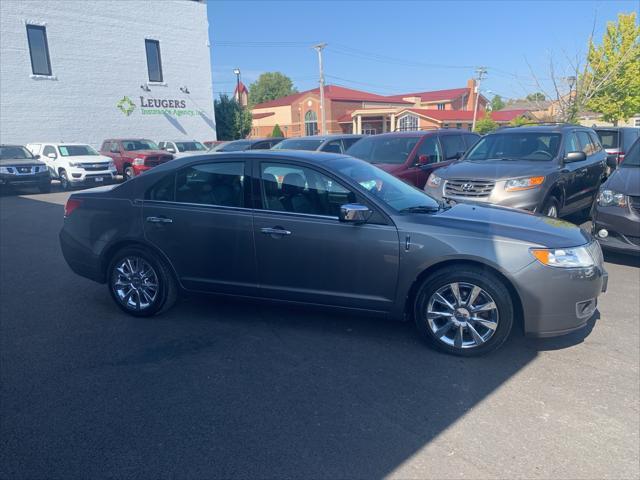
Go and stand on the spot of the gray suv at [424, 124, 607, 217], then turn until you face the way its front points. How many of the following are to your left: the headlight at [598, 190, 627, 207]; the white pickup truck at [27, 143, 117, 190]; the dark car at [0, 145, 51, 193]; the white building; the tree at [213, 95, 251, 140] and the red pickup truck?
1

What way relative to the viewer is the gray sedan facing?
to the viewer's right

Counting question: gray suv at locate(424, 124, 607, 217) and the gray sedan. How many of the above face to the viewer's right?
1

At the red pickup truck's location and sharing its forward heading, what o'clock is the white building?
The white building is roughly at 7 o'clock from the red pickup truck.

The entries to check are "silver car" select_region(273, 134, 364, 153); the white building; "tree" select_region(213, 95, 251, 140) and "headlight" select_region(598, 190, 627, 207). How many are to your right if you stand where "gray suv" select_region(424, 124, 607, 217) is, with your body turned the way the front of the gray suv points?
3

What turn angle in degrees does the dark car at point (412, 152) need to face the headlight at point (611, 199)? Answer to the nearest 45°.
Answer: approximately 90° to its left

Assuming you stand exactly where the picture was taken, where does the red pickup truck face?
facing the viewer and to the right of the viewer

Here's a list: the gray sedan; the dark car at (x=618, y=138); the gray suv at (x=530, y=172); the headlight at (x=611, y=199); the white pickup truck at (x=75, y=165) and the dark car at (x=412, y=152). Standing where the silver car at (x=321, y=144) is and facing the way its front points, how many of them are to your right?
1

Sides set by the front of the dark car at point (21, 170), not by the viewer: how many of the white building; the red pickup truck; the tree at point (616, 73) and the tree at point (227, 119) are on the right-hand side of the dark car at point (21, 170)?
0

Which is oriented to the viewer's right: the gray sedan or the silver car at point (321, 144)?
the gray sedan

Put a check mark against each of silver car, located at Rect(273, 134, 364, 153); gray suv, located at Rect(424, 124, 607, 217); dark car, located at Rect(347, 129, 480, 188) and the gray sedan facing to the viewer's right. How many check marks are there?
1

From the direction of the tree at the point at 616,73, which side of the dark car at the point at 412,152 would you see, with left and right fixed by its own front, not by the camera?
back

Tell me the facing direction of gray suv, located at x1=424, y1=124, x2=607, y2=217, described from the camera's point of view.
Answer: facing the viewer and to the left of the viewer

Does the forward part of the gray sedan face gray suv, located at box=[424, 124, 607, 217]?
no

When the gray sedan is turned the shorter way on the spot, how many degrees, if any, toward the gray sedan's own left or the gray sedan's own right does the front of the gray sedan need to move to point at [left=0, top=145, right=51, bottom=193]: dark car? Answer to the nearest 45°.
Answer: approximately 135° to the gray sedan's own left

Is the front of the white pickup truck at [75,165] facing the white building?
no

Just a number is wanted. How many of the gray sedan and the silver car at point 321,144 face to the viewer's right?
1

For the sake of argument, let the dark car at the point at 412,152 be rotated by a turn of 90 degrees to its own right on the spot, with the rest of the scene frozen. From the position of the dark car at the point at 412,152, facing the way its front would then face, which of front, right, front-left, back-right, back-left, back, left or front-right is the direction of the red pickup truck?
front
